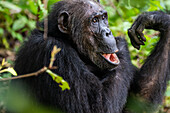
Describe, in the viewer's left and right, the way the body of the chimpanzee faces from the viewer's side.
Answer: facing the viewer and to the right of the viewer

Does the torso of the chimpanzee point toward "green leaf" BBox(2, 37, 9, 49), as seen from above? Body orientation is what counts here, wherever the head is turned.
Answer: no
